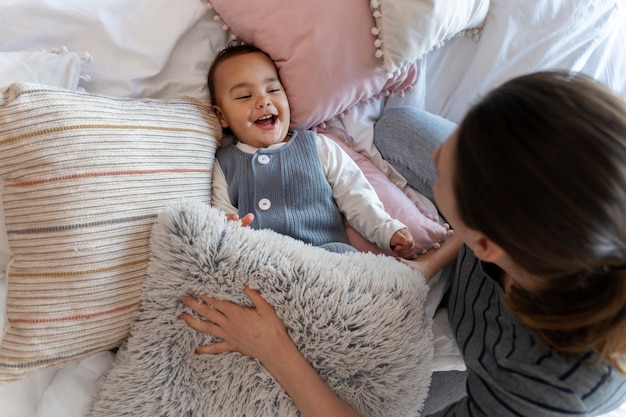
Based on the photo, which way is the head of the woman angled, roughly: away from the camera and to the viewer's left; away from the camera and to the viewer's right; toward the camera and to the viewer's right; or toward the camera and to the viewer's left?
away from the camera and to the viewer's left

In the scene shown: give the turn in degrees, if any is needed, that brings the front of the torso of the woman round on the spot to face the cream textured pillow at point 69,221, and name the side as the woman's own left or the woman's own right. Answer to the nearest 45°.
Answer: approximately 45° to the woman's own left

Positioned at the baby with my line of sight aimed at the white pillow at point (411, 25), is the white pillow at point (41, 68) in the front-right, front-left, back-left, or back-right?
back-left

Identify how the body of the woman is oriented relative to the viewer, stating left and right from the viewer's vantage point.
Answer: facing away from the viewer and to the left of the viewer
